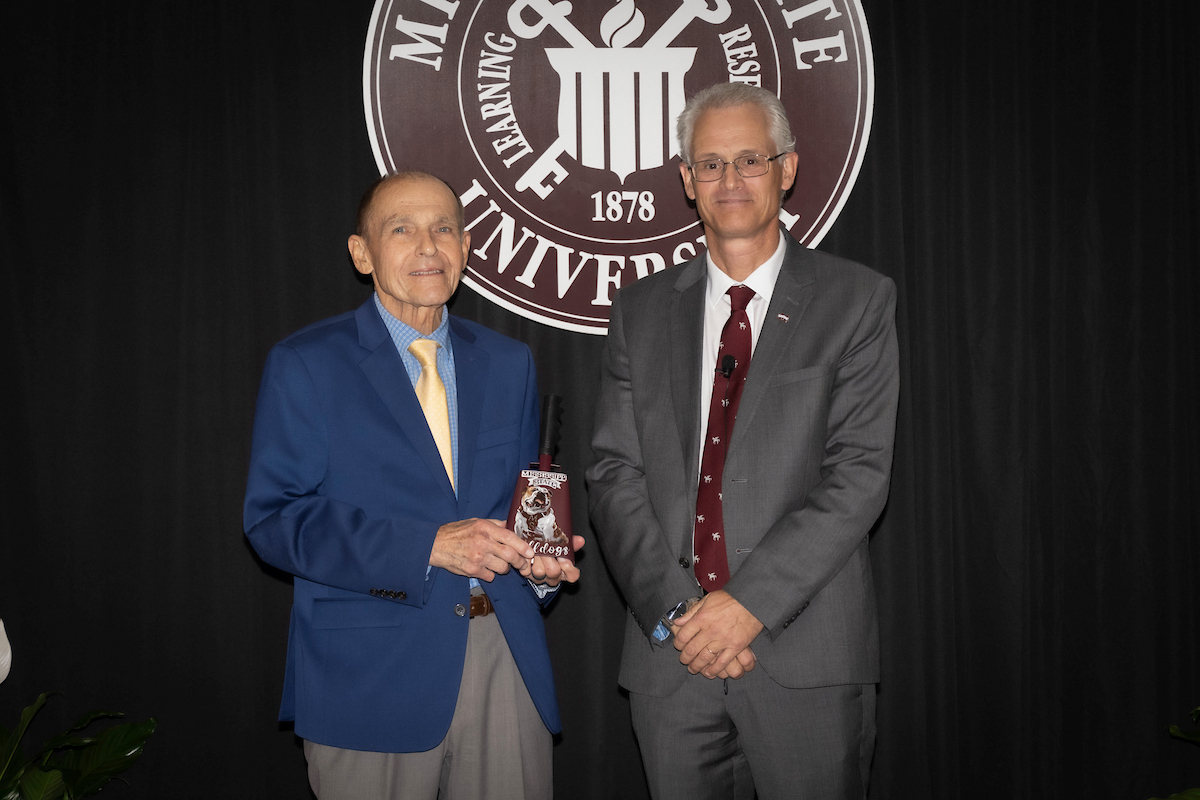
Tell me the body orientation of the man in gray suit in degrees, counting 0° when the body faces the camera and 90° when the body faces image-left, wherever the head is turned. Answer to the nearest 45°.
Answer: approximately 0°

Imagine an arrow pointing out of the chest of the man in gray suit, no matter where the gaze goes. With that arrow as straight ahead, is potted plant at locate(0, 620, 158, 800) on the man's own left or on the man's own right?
on the man's own right
